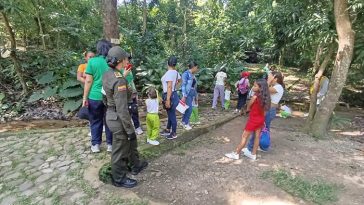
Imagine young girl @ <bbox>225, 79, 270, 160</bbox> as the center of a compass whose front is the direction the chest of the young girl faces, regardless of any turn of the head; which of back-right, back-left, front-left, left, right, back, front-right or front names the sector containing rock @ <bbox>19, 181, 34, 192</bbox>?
front-left

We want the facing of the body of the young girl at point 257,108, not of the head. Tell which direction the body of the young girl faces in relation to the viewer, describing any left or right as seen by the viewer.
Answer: facing to the left of the viewer

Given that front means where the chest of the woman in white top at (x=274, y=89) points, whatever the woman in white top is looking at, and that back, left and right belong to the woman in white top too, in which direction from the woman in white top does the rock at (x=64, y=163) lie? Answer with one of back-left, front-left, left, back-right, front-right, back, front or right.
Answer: front-left

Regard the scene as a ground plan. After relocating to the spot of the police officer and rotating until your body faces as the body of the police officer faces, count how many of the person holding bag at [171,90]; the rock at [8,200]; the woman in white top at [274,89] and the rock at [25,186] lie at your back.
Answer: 2

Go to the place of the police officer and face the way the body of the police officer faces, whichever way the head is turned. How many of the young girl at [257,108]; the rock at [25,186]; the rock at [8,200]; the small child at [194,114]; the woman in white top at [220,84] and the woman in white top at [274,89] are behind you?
2

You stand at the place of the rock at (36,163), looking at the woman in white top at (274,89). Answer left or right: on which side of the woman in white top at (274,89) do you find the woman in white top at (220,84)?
left

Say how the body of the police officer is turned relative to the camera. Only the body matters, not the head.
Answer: to the viewer's right

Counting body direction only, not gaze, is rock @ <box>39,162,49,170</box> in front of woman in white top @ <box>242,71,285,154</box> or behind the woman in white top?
in front

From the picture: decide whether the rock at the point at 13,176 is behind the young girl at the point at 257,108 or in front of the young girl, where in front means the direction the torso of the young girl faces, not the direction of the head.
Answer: in front

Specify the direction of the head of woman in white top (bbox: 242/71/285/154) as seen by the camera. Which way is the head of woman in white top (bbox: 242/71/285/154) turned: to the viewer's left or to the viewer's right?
to the viewer's left

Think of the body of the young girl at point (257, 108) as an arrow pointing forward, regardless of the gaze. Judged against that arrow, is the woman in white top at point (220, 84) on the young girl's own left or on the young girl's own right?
on the young girl's own right

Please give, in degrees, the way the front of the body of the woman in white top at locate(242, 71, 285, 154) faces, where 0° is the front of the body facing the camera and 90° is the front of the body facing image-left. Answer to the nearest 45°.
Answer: approximately 90°
